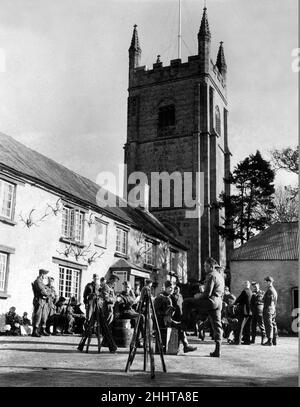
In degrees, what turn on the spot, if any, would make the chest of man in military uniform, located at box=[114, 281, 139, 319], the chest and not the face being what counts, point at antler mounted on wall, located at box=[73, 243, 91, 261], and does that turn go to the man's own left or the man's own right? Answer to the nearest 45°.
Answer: approximately 135° to the man's own left

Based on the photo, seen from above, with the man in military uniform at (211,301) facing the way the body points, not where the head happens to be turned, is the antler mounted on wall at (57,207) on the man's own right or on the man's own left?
on the man's own right

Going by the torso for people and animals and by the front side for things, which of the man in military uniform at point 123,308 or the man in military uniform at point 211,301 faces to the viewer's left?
the man in military uniform at point 211,301

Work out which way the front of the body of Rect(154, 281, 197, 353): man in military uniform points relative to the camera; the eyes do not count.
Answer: to the viewer's right

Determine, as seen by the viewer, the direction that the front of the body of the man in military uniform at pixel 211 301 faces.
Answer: to the viewer's left

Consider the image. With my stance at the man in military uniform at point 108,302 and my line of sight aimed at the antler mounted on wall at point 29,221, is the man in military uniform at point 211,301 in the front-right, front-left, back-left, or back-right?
back-right

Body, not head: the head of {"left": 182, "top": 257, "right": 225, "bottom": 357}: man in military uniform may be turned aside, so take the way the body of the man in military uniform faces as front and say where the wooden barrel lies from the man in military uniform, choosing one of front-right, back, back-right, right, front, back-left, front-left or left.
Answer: front-right

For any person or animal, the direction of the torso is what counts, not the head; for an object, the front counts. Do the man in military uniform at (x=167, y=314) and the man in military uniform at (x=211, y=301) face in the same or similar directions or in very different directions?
very different directions
